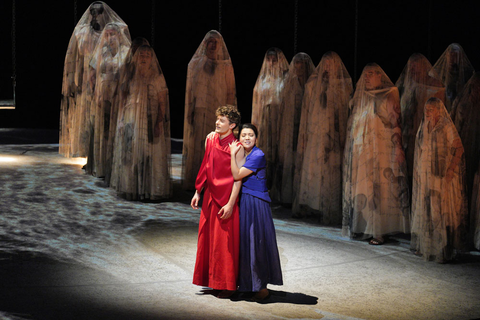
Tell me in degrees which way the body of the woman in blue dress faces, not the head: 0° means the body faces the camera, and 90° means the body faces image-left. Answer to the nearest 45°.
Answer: approximately 45°

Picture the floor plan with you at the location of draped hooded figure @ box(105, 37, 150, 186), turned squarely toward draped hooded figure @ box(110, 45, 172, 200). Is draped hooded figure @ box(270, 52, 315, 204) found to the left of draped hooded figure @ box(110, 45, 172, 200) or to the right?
left

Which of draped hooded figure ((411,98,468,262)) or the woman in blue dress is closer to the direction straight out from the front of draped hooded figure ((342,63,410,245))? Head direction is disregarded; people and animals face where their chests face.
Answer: the woman in blue dress

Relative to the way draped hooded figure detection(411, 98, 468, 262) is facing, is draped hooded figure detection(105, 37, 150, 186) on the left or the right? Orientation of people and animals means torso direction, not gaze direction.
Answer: on its right

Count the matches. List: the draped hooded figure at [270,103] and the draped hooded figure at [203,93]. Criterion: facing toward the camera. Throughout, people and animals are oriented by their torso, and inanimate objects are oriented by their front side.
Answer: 2

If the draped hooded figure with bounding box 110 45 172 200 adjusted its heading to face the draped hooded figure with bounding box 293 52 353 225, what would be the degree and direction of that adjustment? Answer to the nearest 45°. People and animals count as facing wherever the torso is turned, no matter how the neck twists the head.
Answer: approximately 45° to its left

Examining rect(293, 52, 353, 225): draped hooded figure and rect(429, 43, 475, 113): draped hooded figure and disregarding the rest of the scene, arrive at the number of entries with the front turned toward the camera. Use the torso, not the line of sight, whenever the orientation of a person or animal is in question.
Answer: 2

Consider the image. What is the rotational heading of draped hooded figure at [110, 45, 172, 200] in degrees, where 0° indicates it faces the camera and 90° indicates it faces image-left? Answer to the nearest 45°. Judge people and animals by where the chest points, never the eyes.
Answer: approximately 0°

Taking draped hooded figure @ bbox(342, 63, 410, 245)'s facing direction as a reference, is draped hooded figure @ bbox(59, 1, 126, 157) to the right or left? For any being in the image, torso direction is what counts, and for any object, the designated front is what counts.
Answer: on its right

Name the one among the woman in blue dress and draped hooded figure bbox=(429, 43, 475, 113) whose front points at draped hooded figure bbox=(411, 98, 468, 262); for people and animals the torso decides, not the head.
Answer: draped hooded figure bbox=(429, 43, 475, 113)
